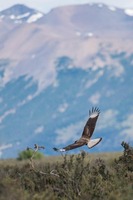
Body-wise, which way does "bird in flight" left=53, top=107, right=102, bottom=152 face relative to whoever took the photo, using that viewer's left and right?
facing away from the viewer and to the left of the viewer
